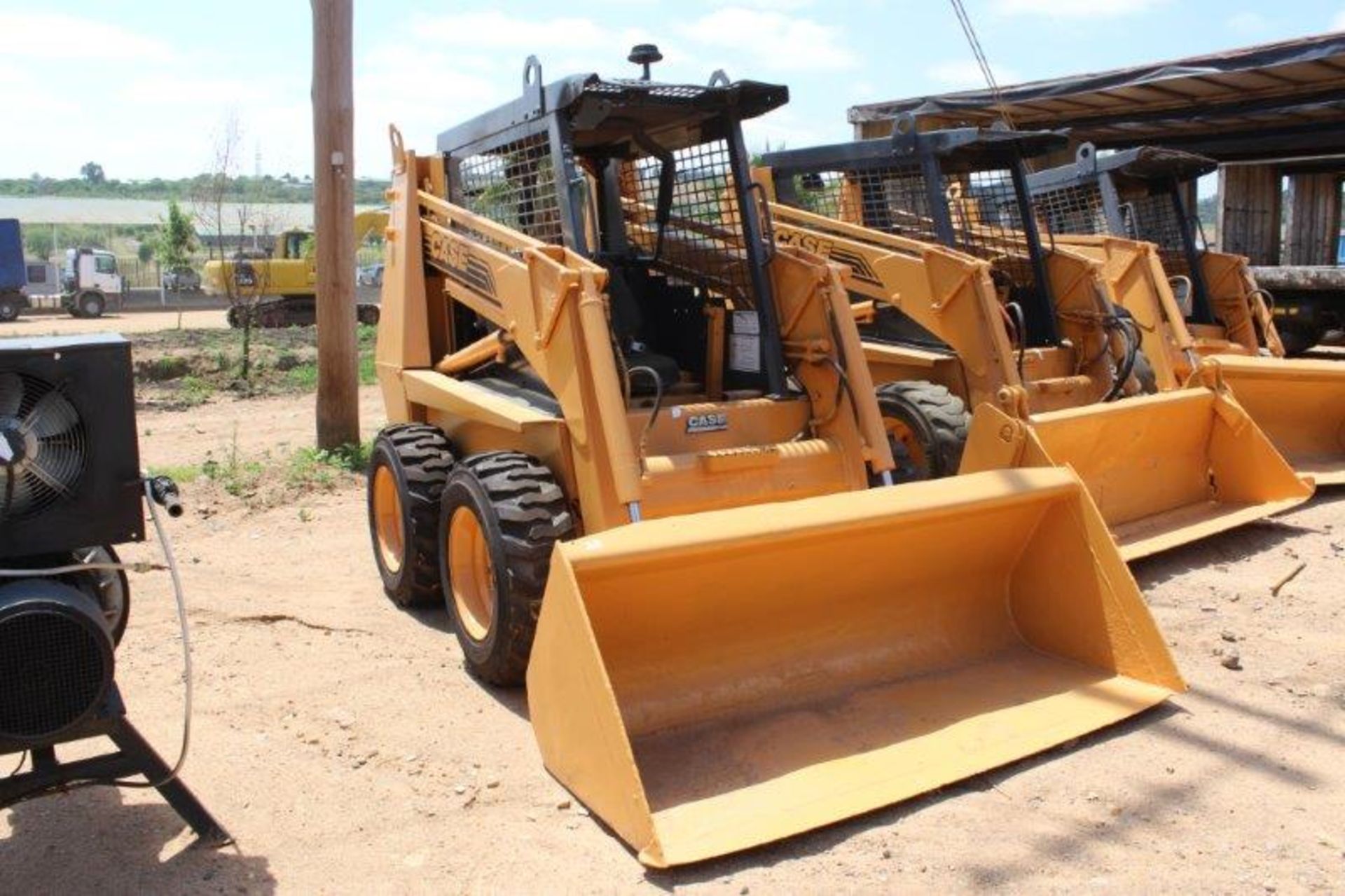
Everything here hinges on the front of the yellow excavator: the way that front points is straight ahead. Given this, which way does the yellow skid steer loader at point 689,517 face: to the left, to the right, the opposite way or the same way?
to the right

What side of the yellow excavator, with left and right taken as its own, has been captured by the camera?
right

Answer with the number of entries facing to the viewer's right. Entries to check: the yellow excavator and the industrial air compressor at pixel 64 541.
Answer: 1

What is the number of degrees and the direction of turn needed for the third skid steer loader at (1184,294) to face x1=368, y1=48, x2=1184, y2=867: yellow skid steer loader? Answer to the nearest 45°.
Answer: approximately 45° to its right

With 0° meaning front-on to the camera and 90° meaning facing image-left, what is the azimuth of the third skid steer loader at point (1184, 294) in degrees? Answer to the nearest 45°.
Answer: approximately 315°

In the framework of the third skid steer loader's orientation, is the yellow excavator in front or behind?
behind

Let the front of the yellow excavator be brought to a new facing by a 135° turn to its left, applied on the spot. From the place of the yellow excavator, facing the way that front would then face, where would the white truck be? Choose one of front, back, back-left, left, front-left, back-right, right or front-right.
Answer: front

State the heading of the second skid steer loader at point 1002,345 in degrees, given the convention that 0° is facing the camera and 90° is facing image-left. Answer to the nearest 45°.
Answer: approximately 315°

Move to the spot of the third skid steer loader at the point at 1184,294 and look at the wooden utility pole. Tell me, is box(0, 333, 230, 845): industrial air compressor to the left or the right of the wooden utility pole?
left

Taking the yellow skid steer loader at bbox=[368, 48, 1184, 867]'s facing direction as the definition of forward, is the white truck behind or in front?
behind

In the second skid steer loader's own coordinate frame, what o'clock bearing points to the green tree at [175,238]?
The green tree is roughly at 6 o'clock from the second skid steer loader.

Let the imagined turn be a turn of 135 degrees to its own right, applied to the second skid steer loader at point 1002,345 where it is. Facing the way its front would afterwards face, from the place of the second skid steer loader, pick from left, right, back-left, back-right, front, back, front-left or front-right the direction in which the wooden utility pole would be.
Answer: front

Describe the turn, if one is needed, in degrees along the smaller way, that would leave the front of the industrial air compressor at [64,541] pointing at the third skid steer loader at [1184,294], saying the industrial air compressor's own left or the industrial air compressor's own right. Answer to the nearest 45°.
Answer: approximately 135° to the industrial air compressor's own left

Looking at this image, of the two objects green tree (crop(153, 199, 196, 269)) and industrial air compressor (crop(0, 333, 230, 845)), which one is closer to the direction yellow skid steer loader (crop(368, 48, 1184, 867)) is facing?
the industrial air compressor

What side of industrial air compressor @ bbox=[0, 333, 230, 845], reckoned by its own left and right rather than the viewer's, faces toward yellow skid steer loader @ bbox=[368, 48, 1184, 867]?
left
